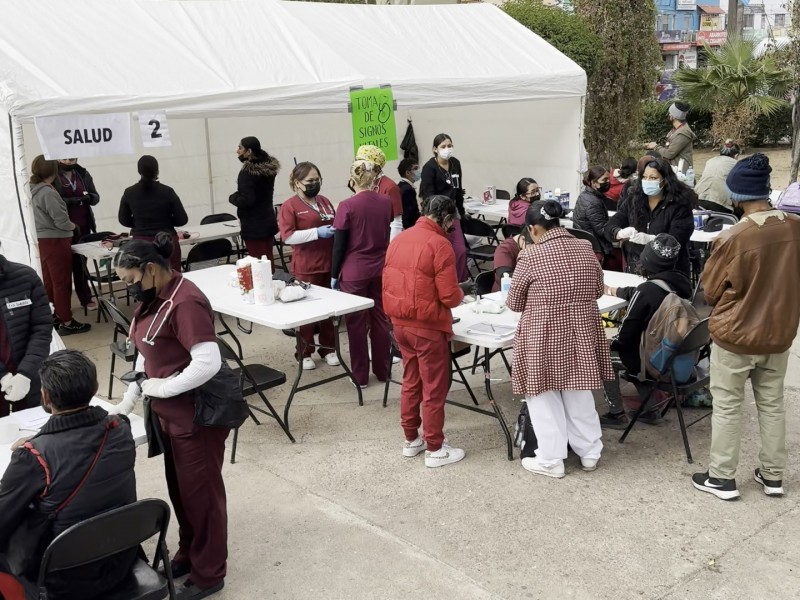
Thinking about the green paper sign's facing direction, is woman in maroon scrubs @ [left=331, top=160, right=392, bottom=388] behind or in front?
in front

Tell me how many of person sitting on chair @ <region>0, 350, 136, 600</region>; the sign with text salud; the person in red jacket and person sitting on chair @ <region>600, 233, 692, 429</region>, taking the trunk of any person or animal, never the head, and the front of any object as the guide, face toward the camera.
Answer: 1

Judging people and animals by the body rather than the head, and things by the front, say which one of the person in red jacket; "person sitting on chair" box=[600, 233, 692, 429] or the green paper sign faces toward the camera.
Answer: the green paper sign

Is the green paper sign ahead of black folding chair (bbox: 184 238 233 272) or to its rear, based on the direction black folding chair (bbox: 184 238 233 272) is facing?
ahead

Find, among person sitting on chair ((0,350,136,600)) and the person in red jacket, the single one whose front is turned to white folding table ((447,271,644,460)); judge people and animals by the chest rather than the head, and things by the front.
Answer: the person in red jacket

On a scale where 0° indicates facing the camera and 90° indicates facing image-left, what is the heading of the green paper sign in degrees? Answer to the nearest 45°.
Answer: approximately 0°
